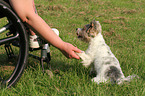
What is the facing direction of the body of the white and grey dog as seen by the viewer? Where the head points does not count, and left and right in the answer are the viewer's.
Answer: facing to the left of the viewer
